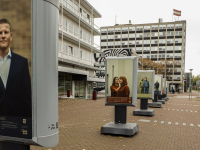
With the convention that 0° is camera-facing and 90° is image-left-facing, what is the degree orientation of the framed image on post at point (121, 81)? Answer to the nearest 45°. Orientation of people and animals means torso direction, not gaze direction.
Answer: approximately 45°

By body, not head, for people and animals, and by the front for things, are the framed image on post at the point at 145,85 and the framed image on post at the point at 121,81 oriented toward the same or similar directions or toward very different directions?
same or similar directions

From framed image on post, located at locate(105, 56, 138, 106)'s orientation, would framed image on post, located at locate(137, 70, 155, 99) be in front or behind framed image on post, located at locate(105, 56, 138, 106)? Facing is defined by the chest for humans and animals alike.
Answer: behind

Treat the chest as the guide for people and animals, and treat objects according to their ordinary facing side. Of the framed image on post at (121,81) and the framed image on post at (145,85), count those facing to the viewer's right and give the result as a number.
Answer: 0

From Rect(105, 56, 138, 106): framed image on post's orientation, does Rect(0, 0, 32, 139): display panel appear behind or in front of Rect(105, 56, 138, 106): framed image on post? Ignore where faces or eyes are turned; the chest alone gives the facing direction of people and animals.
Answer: in front

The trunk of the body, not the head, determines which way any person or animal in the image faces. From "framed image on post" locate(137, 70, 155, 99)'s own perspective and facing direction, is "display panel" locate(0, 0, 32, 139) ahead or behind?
ahead

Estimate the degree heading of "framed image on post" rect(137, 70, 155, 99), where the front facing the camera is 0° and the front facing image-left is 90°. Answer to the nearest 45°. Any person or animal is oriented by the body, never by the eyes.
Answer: approximately 45°
